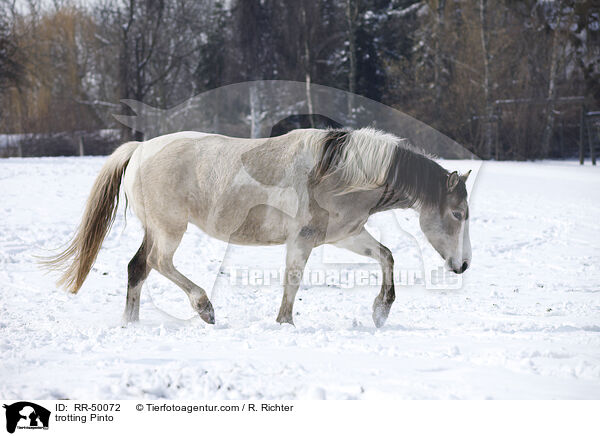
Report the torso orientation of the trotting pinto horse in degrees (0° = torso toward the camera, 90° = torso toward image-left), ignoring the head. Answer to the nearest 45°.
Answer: approximately 270°
